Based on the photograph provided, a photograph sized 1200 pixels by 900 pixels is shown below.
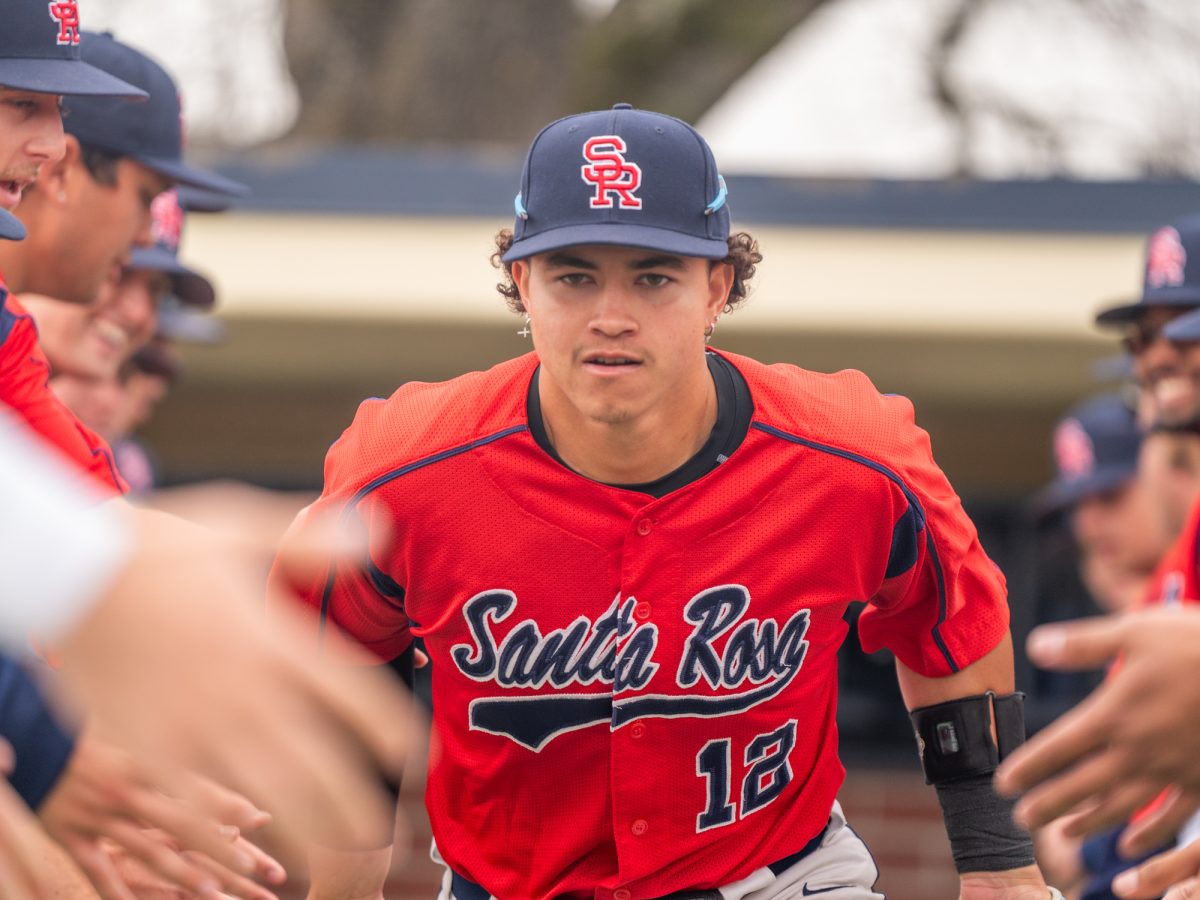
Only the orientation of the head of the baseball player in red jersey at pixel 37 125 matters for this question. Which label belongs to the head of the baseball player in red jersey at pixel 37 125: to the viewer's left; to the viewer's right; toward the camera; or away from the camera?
to the viewer's right

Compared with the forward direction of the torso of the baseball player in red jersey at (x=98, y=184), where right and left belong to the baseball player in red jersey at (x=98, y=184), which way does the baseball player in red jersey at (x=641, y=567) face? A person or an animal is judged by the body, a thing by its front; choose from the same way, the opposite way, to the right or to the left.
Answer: to the right

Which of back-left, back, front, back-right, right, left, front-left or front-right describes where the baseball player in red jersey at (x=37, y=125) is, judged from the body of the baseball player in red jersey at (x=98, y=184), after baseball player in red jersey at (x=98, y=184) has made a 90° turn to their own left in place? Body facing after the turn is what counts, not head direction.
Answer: back

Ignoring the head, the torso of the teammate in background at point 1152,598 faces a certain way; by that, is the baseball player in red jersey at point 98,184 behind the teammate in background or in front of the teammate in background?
in front

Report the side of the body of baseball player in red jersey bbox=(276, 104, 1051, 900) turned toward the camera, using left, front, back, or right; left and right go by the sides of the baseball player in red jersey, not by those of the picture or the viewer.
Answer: front

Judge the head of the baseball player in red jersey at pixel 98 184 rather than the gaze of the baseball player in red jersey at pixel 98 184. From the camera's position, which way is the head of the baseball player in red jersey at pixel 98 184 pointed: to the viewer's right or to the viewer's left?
to the viewer's right

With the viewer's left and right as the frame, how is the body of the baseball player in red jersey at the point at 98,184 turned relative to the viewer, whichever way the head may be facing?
facing to the right of the viewer

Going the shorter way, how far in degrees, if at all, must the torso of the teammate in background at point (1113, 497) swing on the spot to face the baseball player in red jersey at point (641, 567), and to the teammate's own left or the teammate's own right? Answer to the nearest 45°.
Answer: approximately 45° to the teammate's own left

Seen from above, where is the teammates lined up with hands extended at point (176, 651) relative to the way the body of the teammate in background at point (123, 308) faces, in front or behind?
in front

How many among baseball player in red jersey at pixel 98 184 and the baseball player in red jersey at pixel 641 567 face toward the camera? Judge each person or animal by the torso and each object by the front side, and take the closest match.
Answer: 1

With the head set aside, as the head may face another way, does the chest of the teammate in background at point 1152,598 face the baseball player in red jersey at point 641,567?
yes

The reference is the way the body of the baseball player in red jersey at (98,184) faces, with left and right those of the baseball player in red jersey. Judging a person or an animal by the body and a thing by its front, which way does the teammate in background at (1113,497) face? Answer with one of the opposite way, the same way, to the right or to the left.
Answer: the opposite way

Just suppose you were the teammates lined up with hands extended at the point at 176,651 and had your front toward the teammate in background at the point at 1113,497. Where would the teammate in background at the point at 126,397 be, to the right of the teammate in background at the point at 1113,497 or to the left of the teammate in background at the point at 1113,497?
left

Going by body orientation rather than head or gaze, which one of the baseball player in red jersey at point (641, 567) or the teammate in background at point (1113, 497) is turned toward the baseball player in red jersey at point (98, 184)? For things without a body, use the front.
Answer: the teammate in background
